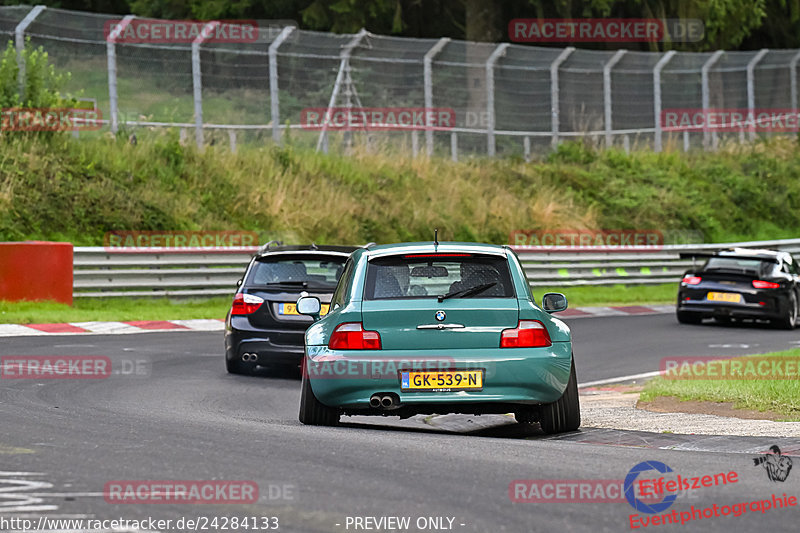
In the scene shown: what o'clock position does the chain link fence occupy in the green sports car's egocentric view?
The chain link fence is roughly at 12 o'clock from the green sports car.

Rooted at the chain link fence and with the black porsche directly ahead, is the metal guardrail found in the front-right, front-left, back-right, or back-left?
front-right

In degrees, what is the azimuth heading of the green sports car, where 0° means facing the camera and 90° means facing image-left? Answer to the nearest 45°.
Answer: approximately 180°

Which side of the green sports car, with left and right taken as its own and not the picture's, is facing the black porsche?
front

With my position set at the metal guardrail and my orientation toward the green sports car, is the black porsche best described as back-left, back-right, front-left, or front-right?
front-left

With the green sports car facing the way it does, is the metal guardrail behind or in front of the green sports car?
in front
